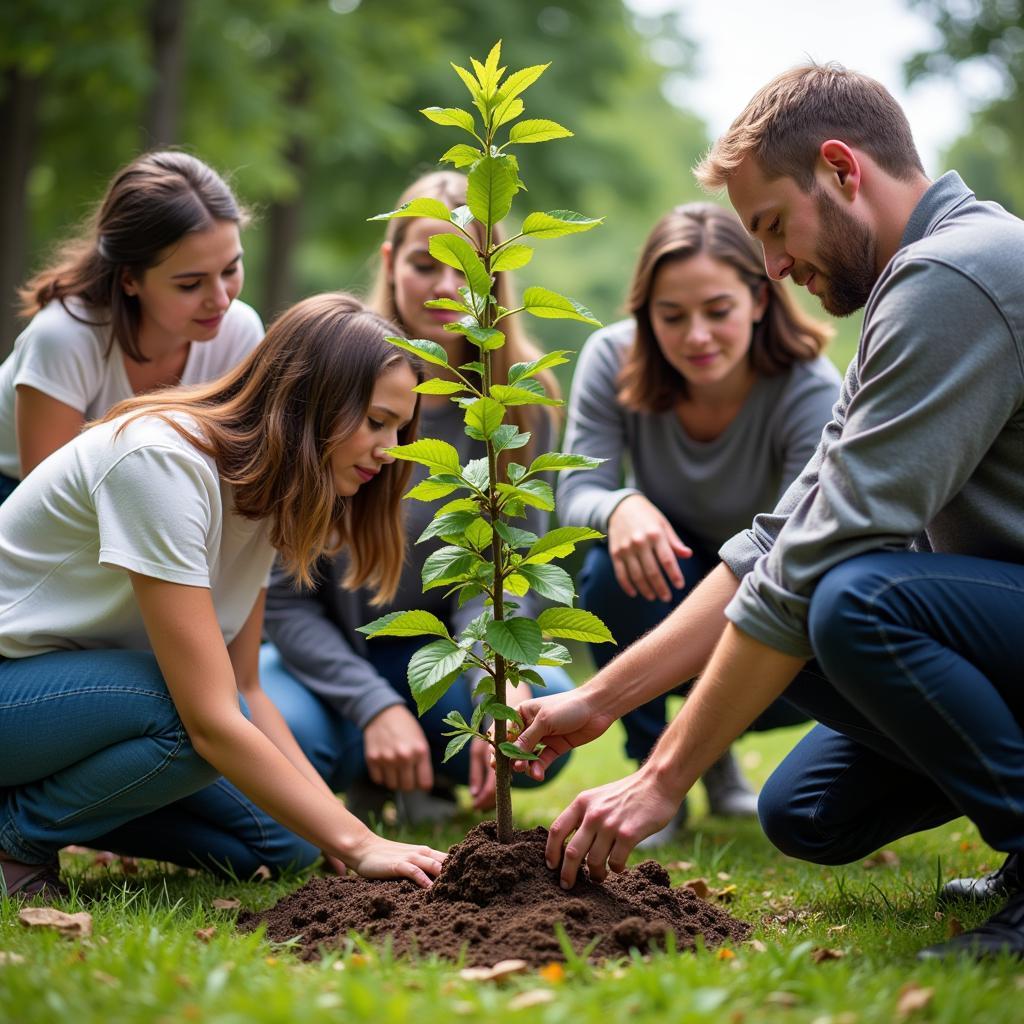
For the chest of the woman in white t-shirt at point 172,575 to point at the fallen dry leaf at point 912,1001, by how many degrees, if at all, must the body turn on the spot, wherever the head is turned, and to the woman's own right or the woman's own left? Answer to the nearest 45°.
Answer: approximately 45° to the woman's own right

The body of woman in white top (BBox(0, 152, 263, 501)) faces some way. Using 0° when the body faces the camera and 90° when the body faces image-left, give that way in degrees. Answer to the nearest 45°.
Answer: approximately 315°

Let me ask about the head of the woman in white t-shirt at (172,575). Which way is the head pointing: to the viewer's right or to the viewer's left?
to the viewer's right

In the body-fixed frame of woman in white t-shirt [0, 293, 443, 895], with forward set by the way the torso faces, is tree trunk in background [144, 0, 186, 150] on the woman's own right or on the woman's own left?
on the woman's own left

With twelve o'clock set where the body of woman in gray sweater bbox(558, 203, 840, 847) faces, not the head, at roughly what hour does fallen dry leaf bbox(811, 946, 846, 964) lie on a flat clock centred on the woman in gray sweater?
The fallen dry leaf is roughly at 12 o'clock from the woman in gray sweater.

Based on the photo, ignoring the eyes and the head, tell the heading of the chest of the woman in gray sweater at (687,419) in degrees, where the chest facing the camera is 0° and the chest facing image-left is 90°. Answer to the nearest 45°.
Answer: approximately 0°

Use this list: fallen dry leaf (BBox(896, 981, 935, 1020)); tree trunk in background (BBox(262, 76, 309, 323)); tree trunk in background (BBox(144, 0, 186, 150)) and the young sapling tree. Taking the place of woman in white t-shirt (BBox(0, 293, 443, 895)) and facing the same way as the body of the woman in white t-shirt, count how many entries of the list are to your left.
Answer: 2

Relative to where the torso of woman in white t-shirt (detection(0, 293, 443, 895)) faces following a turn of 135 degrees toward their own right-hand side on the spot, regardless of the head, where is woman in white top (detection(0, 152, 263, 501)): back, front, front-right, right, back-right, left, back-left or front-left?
back-right

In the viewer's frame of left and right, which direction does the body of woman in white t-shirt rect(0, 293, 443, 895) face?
facing to the right of the viewer

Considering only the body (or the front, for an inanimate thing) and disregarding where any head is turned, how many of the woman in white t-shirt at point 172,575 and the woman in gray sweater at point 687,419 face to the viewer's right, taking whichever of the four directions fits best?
1

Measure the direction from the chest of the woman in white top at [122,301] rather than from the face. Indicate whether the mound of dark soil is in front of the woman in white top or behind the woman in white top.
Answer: in front

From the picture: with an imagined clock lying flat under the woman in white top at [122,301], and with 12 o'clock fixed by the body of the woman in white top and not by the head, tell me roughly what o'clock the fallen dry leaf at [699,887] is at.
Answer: The fallen dry leaf is roughly at 12 o'clock from the woman in white top.
